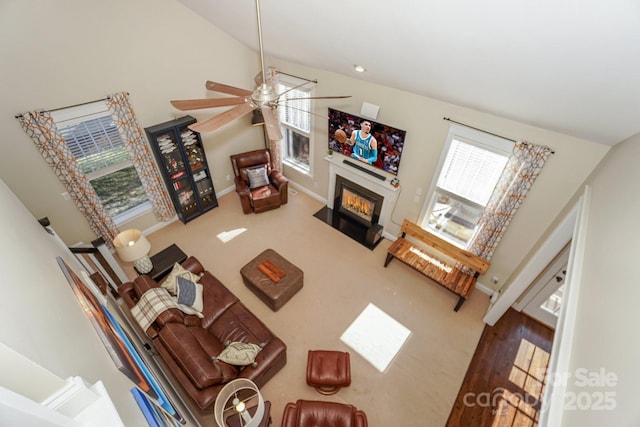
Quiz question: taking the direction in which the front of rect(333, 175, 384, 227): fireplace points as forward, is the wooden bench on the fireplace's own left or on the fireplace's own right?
on the fireplace's own left

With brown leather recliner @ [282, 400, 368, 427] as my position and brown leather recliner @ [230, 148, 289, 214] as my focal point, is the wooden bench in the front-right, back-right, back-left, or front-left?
front-right

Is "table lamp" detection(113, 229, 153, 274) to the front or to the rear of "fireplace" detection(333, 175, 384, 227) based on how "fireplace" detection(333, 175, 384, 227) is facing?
to the front

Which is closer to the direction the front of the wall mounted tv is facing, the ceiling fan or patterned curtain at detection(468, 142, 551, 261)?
the ceiling fan

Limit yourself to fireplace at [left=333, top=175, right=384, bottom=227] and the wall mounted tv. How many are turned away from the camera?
0

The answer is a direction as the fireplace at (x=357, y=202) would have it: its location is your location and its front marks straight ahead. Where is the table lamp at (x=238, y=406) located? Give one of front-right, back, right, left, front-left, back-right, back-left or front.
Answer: front-left

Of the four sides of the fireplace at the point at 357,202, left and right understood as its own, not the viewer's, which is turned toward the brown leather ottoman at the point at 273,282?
front

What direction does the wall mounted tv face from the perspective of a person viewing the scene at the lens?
facing the viewer and to the left of the viewer

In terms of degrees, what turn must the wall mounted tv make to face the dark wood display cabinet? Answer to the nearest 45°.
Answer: approximately 45° to its right

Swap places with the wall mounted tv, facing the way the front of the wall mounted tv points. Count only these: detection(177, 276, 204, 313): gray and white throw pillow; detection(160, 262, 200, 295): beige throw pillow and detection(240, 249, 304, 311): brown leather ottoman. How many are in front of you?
3

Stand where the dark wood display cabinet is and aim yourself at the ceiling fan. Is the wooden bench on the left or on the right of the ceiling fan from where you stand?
left
